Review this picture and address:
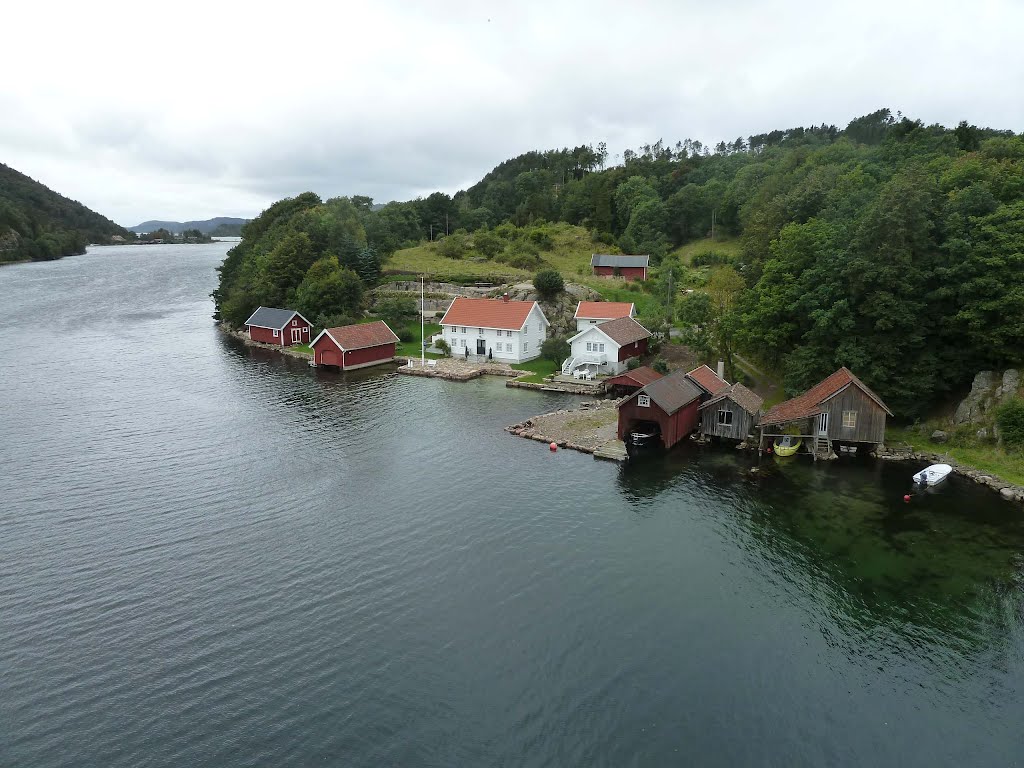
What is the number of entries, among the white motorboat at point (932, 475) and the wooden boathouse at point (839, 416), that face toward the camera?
1

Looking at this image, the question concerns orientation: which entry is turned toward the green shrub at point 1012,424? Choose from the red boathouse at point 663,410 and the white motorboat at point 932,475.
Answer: the white motorboat

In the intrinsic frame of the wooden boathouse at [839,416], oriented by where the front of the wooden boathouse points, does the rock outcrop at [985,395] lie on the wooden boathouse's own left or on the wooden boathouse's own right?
on the wooden boathouse's own left

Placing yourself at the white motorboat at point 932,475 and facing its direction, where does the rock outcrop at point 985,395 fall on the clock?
The rock outcrop is roughly at 11 o'clock from the white motorboat.

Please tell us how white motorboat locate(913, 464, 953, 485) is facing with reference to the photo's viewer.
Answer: facing away from the viewer and to the right of the viewer

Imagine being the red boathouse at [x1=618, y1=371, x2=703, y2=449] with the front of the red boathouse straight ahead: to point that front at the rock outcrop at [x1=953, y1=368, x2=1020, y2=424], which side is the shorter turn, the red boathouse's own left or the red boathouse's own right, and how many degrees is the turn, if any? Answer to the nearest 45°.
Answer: approximately 135° to the red boathouse's own left

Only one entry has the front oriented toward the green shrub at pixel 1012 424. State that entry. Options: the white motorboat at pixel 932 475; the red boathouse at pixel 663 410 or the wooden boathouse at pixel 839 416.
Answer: the white motorboat

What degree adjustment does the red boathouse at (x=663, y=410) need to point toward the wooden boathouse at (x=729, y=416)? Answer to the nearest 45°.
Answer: approximately 135° to its left

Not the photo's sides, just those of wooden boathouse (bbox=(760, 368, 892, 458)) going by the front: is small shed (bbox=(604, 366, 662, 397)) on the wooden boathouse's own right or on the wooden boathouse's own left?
on the wooden boathouse's own right

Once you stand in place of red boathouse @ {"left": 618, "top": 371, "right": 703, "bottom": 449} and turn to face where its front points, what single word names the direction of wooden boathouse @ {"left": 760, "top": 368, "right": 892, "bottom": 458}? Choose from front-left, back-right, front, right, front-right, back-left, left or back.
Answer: back-left

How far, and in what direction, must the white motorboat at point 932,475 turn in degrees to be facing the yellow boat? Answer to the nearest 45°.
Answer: approximately 135° to its left

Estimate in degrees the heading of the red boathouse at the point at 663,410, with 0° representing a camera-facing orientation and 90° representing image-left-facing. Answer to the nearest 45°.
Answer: approximately 45°
